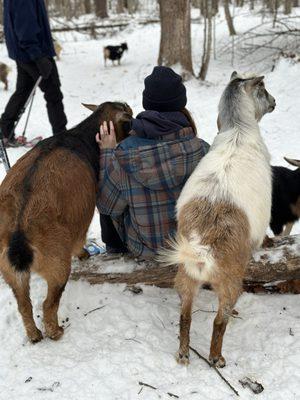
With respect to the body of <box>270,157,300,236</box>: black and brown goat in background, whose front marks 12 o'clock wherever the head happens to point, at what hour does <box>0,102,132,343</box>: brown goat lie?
The brown goat is roughly at 4 o'clock from the black and brown goat in background.

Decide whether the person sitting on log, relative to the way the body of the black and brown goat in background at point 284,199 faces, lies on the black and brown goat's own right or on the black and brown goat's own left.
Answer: on the black and brown goat's own right

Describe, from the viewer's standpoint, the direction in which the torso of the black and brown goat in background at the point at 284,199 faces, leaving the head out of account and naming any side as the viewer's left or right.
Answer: facing to the right of the viewer

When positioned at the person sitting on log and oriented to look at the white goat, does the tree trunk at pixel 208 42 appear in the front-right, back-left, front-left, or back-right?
back-left

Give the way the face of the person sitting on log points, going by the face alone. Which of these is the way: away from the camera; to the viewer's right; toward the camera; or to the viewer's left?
away from the camera

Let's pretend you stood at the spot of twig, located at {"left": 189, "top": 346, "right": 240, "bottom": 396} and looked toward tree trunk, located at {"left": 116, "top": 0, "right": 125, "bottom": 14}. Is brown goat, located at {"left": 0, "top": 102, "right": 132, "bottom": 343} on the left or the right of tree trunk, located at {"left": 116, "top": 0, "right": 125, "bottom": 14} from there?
left

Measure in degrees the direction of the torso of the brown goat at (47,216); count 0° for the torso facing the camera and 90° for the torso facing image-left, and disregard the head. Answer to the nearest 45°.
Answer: approximately 225°
